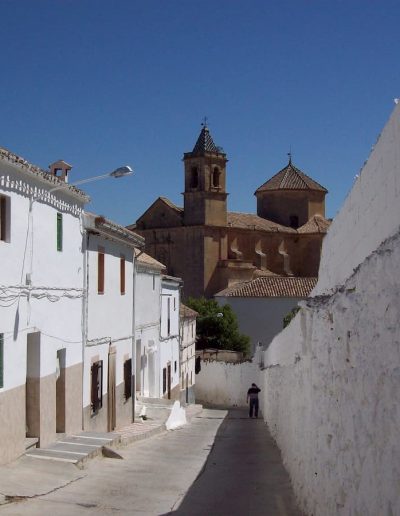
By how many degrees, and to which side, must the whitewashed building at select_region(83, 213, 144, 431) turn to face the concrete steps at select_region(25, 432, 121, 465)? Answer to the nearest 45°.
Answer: approximately 45° to its right

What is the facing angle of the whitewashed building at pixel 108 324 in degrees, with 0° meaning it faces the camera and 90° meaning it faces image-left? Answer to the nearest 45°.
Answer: approximately 315°

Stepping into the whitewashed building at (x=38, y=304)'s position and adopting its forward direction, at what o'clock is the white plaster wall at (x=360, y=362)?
The white plaster wall is roughly at 1 o'clock from the whitewashed building.

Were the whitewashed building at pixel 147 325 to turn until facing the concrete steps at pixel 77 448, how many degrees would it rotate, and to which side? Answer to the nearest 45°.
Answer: approximately 45° to its right

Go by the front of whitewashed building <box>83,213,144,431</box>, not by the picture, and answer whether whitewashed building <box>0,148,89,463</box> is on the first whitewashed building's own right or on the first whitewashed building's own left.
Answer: on the first whitewashed building's own right

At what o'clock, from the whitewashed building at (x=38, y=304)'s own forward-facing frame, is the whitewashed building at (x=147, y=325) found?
the whitewashed building at (x=147, y=325) is roughly at 8 o'clock from the whitewashed building at (x=38, y=304).

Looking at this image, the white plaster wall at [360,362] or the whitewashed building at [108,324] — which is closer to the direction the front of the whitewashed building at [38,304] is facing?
the white plaster wall

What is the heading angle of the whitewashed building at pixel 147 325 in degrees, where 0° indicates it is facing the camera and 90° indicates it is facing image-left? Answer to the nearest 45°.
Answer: approximately 315°

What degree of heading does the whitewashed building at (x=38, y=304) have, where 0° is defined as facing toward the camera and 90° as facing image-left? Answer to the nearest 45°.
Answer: approximately 315°
